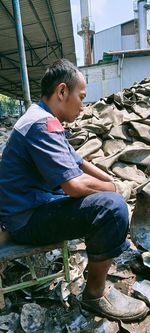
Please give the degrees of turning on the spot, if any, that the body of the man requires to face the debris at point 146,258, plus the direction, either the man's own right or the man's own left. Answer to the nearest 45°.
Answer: approximately 45° to the man's own left

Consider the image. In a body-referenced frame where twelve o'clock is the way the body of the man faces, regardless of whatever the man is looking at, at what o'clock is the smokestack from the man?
The smokestack is roughly at 9 o'clock from the man.

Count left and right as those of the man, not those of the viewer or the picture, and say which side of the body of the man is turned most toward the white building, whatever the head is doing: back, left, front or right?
left

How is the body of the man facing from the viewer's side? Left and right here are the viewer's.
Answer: facing to the right of the viewer
